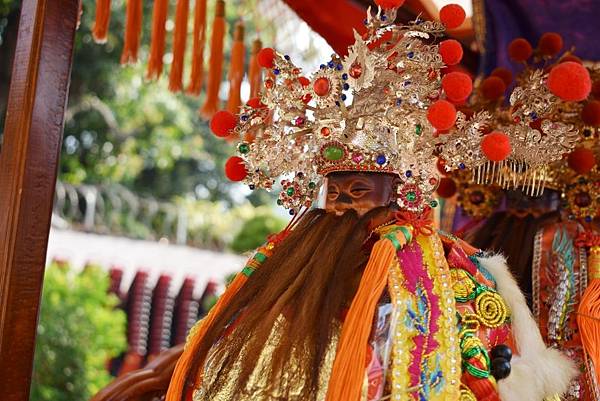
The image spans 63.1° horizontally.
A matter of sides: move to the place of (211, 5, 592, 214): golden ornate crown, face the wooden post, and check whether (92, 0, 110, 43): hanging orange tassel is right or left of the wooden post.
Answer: right

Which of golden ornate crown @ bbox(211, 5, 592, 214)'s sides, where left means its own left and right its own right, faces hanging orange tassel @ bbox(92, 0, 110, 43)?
right

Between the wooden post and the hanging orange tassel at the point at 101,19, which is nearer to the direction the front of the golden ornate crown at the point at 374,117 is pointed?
the wooden post

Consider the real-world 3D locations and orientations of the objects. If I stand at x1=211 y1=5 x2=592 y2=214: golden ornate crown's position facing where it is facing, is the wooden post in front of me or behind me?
in front
